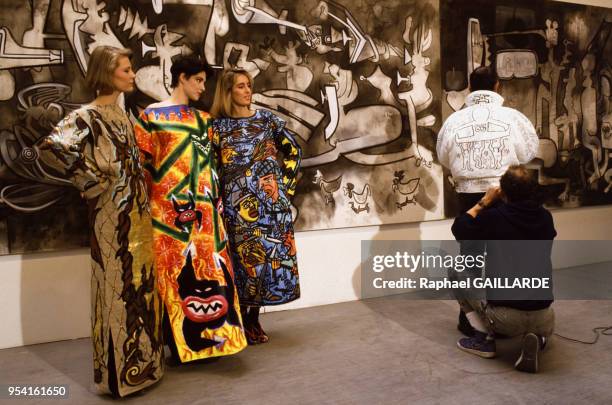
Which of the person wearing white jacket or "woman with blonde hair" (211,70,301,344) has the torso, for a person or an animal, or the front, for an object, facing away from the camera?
the person wearing white jacket

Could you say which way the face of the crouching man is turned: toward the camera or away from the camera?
away from the camera

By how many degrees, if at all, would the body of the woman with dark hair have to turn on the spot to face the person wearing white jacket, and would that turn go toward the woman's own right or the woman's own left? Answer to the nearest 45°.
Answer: approximately 45° to the woman's own left

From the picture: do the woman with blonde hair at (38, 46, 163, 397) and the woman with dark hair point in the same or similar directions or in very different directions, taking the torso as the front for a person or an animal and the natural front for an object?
same or similar directions

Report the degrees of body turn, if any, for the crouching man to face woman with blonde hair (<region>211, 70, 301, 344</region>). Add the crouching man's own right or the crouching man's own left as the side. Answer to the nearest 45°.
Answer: approximately 45° to the crouching man's own left

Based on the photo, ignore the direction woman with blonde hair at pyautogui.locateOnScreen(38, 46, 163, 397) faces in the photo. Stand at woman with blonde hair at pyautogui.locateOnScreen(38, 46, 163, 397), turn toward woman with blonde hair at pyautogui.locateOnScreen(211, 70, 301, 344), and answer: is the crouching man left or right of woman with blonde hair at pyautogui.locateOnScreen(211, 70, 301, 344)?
right

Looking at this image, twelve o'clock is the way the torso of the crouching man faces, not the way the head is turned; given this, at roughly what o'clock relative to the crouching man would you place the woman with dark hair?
The woman with dark hair is roughly at 10 o'clock from the crouching man.

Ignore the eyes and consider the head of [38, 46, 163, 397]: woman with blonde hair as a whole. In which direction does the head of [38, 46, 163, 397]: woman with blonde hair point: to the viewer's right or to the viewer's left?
to the viewer's right

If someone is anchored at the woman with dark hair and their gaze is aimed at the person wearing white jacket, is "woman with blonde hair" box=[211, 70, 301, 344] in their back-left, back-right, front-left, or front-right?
front-left

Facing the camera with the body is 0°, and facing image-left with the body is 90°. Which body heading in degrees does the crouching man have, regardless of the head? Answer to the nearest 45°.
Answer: approximately 135°

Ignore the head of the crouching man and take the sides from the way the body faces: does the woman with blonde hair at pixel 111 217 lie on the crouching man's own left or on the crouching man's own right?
on the crouching man's own left

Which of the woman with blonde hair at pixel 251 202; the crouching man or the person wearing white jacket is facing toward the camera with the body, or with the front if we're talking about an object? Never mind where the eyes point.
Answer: the woman with blonde hair

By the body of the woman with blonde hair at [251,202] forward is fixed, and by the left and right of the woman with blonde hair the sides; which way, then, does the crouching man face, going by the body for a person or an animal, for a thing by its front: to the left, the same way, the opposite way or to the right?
the opposite way

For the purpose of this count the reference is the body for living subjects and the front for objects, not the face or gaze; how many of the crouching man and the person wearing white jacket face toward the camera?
0

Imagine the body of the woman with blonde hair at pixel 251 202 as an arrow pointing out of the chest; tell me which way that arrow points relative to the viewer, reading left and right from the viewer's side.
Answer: facing the viewer

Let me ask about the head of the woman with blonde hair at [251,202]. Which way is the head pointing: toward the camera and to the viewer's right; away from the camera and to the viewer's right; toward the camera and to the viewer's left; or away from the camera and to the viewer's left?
toward the camera and to the viewer's right

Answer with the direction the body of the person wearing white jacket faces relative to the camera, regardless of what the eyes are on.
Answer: away from the camera
